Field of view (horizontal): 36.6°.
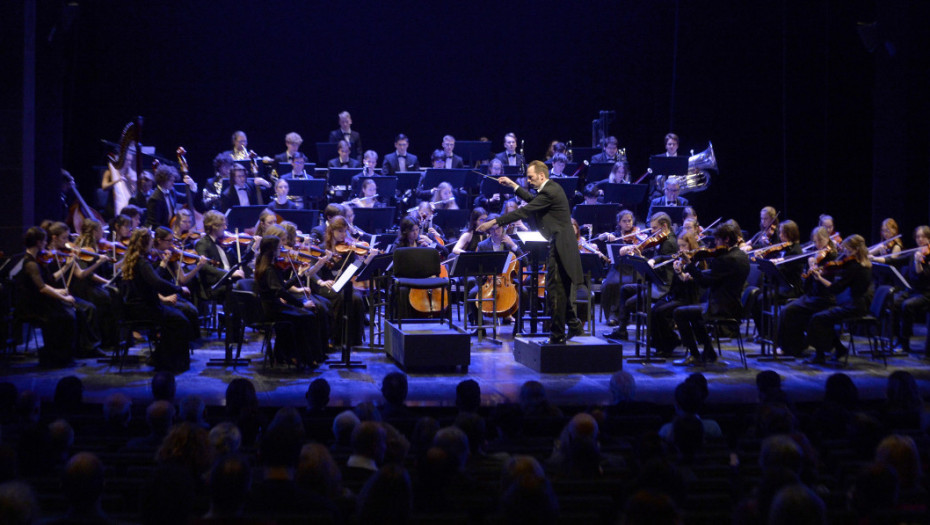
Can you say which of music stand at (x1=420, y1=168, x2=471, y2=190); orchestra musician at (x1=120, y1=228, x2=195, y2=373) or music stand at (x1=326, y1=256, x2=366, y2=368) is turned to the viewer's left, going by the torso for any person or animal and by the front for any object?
music stand at (x1=326, y1=256, x2=366, y2=368)

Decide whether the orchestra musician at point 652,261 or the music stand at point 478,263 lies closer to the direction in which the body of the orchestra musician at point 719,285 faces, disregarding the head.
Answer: the music stand

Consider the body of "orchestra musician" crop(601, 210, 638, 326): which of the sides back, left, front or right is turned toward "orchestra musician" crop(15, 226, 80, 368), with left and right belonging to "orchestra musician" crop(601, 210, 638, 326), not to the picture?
front

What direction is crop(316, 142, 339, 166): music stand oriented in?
away from the camera

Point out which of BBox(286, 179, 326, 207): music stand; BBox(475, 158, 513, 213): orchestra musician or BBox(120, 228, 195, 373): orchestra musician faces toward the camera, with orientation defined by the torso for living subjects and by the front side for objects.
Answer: BBox(475, 158, 513, 213): orchestra musician

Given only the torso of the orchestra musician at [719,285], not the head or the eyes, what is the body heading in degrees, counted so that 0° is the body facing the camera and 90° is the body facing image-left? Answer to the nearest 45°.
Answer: approximately 90°

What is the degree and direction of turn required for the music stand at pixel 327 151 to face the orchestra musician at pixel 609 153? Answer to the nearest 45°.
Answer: approximately 90° to its right

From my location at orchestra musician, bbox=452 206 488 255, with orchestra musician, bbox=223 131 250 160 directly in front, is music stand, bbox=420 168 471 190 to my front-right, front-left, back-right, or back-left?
front-right

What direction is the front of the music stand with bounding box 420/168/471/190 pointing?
away from the camera

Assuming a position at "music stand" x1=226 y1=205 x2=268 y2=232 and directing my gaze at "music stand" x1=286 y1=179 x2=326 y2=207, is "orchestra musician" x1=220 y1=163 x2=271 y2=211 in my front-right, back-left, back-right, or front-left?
front-left

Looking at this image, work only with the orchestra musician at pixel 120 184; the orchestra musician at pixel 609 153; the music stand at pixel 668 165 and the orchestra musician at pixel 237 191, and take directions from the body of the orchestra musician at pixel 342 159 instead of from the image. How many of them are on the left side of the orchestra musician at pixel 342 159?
2

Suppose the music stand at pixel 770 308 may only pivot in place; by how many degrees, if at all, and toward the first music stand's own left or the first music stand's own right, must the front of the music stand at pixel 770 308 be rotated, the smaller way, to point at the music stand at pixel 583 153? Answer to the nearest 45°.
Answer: approximately 135° to the first music stand's own left

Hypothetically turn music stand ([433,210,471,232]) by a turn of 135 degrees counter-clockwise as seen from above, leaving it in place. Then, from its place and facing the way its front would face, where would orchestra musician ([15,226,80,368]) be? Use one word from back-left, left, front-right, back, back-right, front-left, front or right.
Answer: front

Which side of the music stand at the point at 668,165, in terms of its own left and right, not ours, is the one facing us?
back

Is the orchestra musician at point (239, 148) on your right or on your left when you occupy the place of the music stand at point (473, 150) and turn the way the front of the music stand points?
on your left

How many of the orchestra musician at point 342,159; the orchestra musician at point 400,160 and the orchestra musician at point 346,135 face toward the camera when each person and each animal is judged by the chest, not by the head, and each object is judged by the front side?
3
